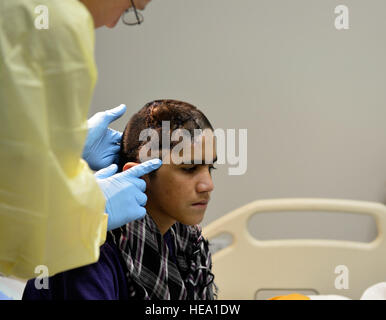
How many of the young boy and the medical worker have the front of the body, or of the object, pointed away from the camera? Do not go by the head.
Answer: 0

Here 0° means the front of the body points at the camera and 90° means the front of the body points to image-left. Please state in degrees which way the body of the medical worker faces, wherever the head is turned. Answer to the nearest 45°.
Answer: approximately 270°

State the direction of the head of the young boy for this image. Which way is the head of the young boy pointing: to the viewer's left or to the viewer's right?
to the viewer's right
